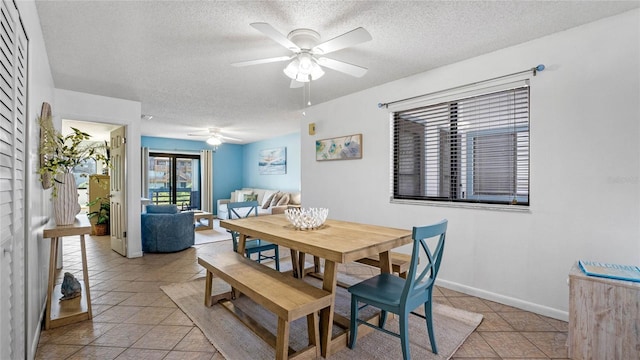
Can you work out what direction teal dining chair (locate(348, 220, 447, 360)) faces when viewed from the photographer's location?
facing away from the viewer and to the left of the viewer

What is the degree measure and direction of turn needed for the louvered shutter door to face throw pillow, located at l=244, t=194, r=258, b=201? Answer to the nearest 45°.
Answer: approximately 45° to its left

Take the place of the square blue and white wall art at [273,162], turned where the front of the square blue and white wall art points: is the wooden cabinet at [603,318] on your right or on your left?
on your left

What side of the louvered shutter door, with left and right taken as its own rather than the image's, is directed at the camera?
right

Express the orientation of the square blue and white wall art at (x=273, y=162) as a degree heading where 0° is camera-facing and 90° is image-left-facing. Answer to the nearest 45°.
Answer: approximately 45°

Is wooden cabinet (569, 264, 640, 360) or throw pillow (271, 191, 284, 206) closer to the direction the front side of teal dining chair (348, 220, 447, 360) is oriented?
the throw pillow

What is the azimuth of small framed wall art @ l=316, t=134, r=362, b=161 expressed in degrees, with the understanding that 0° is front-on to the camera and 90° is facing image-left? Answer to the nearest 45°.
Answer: approximately 45°

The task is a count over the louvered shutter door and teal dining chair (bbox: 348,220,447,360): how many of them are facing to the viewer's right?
1

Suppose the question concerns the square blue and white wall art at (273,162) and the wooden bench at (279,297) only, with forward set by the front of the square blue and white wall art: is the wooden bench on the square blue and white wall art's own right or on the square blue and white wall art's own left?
on the square blue and white wall art's own left
